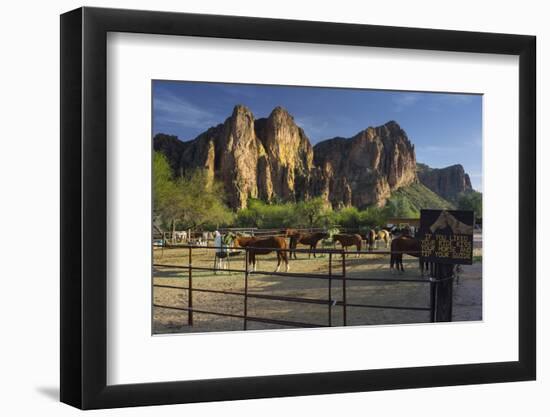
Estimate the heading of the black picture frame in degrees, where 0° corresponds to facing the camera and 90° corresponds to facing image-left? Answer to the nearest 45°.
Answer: approximately 315°
